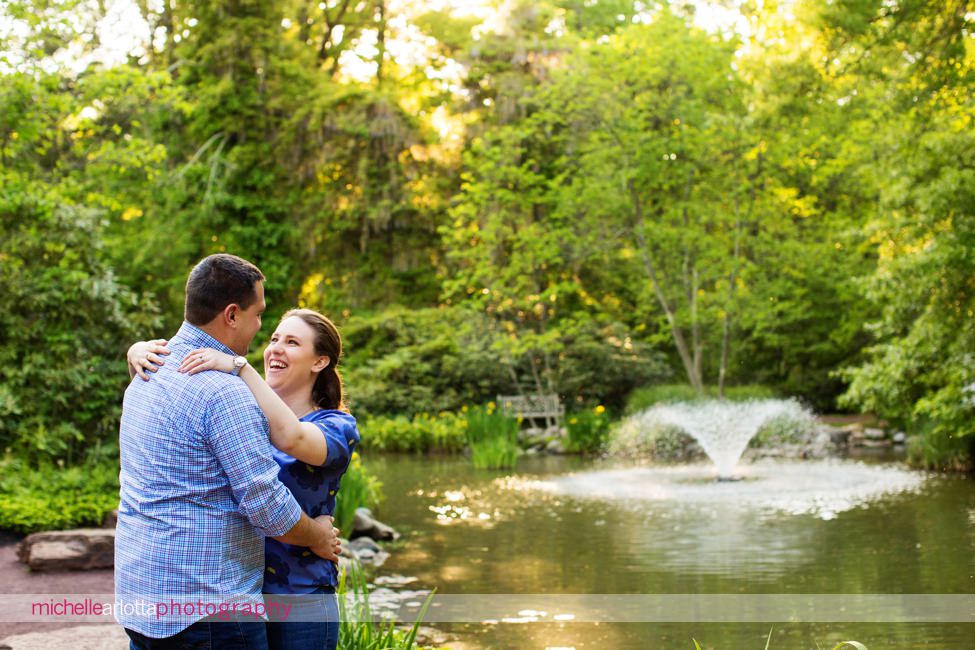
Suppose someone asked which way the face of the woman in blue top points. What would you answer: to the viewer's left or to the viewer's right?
to the viewer's left

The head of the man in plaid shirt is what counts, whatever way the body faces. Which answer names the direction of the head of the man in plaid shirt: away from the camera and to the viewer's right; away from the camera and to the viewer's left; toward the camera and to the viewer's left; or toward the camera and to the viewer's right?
away from the camera and to the viewer's right

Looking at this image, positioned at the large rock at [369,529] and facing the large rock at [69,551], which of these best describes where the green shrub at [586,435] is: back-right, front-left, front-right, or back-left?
back-right

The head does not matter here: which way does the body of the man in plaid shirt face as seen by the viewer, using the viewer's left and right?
facing away from the viewer and to the right of the viewer

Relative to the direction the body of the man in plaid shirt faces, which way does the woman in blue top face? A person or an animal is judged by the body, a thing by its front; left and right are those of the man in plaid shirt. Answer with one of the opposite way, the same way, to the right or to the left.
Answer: the opposite way

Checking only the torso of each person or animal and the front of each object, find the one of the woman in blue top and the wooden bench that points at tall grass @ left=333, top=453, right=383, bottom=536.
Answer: the wooden bench

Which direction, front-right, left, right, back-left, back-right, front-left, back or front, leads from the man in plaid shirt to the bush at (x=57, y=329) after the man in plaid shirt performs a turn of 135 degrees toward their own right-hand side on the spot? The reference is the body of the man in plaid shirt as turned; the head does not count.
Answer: back

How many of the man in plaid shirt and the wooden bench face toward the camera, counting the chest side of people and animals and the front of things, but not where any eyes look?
1

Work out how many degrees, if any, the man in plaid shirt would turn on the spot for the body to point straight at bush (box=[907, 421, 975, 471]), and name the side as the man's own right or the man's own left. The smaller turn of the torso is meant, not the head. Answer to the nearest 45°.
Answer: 0° — they already face it

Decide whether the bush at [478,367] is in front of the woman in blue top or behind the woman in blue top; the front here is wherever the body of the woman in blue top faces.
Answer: behind

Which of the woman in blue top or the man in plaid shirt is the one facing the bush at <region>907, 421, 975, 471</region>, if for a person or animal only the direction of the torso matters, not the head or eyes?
the man in plaid shirt
